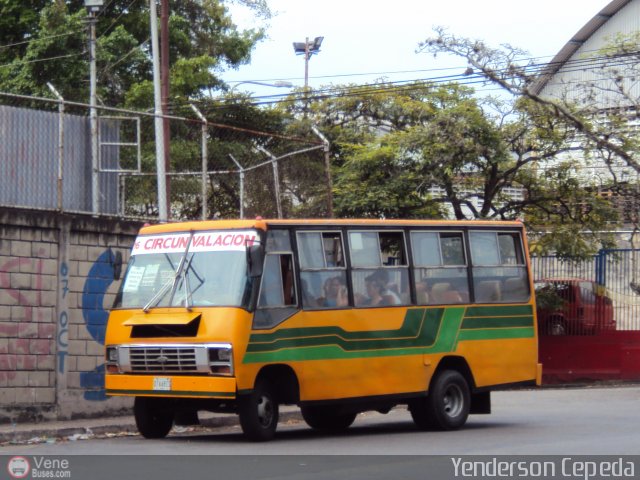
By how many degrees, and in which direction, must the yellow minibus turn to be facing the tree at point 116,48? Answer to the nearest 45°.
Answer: approximately 135° to its right

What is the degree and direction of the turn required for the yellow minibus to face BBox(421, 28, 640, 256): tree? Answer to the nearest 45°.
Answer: approximately 180°

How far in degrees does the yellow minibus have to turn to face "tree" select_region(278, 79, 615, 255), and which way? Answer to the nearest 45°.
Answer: approximately 135° to its right

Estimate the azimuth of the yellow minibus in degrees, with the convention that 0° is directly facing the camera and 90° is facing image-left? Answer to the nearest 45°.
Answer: approximately 45°

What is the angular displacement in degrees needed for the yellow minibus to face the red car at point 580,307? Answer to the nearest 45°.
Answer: approximately 180°
